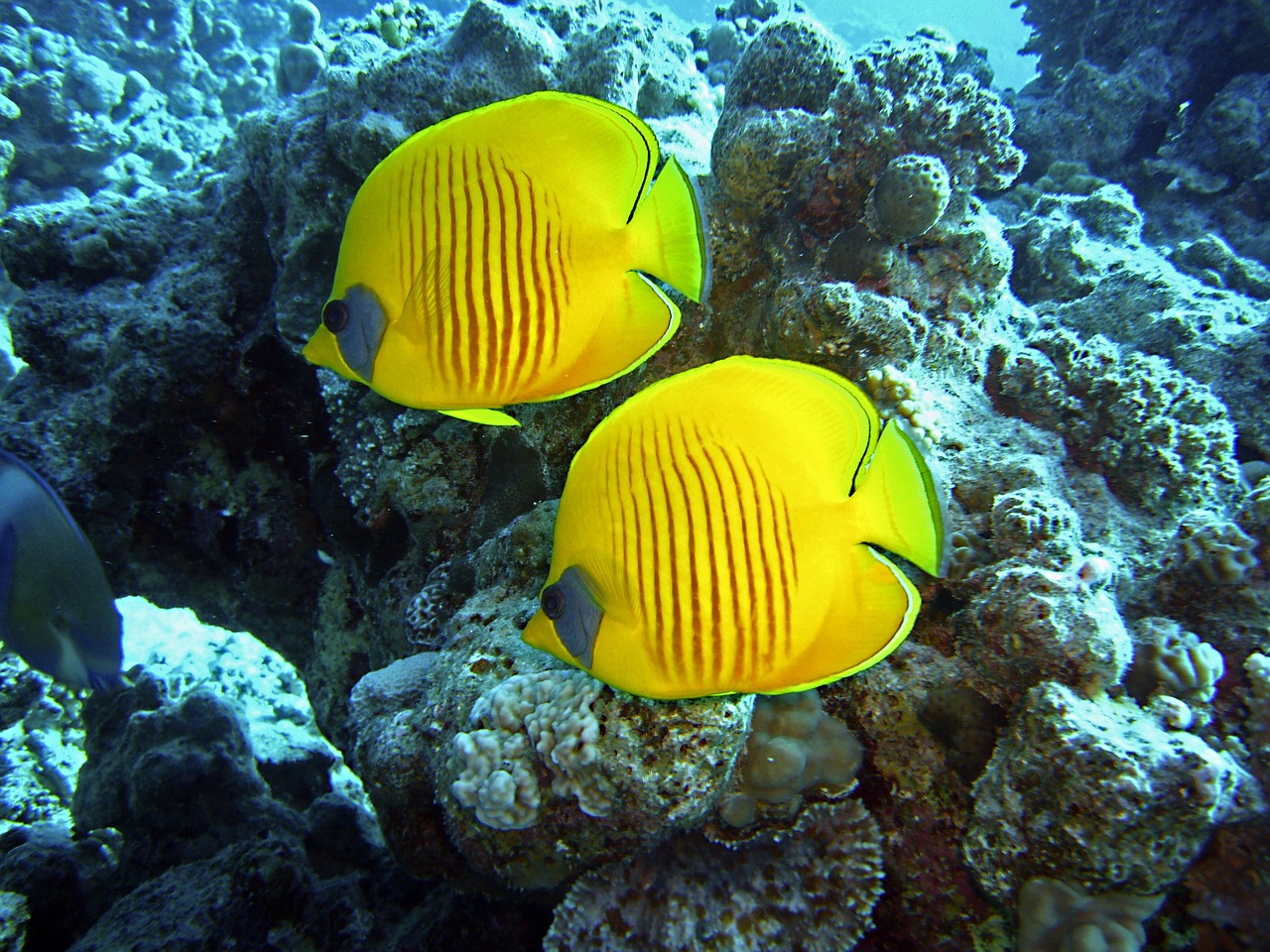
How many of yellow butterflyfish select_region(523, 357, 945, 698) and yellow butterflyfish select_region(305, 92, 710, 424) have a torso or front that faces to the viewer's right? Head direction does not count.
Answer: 0

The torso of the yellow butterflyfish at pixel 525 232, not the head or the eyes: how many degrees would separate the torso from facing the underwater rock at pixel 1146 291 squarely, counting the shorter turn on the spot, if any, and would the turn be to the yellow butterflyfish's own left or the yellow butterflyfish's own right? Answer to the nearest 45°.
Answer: approximately 135° to the yellow butterflyfish's own right

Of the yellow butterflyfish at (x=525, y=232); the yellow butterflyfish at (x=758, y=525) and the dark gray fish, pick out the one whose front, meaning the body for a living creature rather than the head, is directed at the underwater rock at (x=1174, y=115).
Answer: the dark gray fish

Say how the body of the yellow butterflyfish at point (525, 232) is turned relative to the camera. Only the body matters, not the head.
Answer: to the viewer's left

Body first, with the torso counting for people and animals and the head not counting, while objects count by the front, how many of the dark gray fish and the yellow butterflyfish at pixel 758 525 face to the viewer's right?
1

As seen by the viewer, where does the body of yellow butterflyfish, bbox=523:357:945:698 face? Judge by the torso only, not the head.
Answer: to the viewer's left

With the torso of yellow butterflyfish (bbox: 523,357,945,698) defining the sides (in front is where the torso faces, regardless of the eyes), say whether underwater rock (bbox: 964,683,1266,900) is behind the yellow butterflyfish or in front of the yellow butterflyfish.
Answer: behind

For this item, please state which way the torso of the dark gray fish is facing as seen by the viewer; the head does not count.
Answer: to the viewer's right

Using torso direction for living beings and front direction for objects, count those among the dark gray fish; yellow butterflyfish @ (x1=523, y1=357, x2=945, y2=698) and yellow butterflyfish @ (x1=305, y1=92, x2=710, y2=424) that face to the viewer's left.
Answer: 2

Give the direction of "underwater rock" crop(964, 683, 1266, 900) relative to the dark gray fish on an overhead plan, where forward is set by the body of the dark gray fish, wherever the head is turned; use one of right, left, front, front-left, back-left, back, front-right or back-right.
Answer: front-right

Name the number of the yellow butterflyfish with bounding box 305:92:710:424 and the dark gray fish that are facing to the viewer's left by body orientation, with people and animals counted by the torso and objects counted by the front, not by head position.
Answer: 1

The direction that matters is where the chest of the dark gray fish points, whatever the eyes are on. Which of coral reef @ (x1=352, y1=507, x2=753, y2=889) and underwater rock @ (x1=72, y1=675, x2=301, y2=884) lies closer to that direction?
the coral reef

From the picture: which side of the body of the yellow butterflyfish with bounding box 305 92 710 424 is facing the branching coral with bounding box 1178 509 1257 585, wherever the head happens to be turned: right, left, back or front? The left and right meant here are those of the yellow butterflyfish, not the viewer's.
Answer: back

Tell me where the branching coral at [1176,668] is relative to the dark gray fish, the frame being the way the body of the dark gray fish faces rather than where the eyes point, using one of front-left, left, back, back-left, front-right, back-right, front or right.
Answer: front-right
